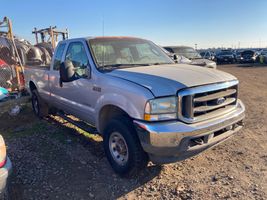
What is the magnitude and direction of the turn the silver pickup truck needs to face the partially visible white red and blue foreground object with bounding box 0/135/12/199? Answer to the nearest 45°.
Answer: approximately 90° to its right

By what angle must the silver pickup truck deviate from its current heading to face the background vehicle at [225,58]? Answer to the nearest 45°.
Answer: approximately 135° to its left

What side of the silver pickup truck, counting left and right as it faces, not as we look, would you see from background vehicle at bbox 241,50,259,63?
left

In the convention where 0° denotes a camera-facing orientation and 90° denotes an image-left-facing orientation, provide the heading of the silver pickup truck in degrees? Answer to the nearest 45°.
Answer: approximately 315°

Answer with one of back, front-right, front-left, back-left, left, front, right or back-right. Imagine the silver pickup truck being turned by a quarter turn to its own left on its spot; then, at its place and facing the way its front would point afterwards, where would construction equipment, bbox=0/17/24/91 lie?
left

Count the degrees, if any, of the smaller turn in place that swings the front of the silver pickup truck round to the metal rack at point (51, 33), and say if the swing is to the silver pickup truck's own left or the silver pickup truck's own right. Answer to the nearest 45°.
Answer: approximately 135° to the silver pickup truck's own left
